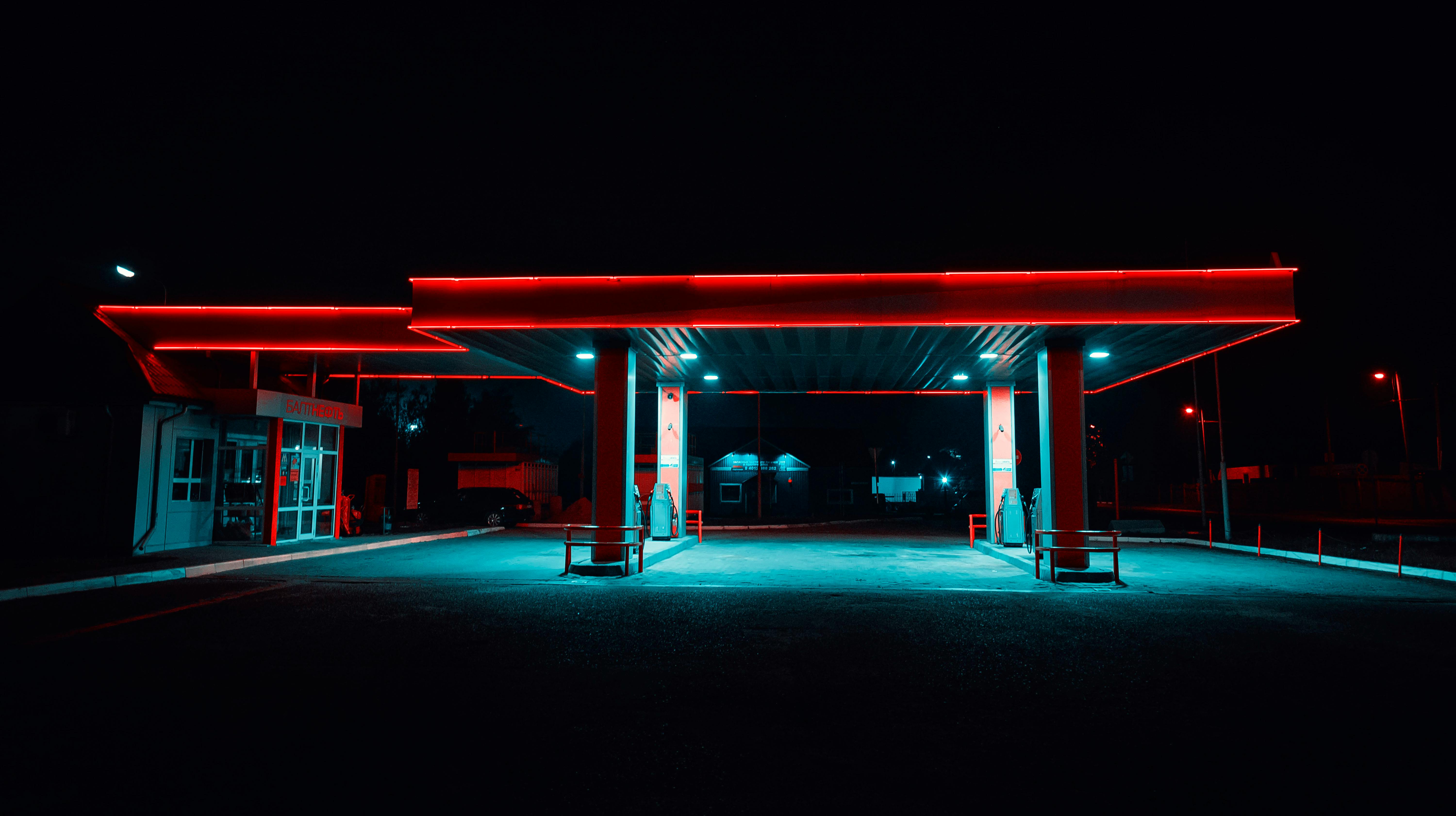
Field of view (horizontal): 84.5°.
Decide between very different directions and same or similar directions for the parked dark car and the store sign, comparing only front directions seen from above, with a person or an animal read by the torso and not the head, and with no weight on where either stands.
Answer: very different directions

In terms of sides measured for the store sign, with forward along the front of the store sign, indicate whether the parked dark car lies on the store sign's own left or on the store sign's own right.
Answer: on the store sign's own left

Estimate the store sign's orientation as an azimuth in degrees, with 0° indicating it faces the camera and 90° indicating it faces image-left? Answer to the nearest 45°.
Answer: approximately 315°
